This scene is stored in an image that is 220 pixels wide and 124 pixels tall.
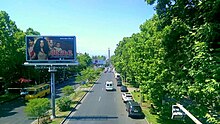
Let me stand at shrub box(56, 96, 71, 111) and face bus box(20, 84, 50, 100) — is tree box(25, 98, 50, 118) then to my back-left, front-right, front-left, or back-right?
back-left

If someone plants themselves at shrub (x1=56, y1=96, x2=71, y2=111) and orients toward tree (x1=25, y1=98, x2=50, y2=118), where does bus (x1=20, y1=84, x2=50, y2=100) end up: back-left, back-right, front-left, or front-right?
back-right

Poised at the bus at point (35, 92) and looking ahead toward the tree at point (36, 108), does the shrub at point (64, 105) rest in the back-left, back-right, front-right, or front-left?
front-left

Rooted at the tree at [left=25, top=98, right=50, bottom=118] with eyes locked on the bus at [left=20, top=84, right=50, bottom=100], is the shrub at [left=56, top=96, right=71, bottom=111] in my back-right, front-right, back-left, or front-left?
front-right

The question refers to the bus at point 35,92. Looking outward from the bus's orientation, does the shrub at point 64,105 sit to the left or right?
on its left

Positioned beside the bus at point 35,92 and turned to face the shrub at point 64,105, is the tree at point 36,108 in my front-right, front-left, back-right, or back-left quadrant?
front-right
